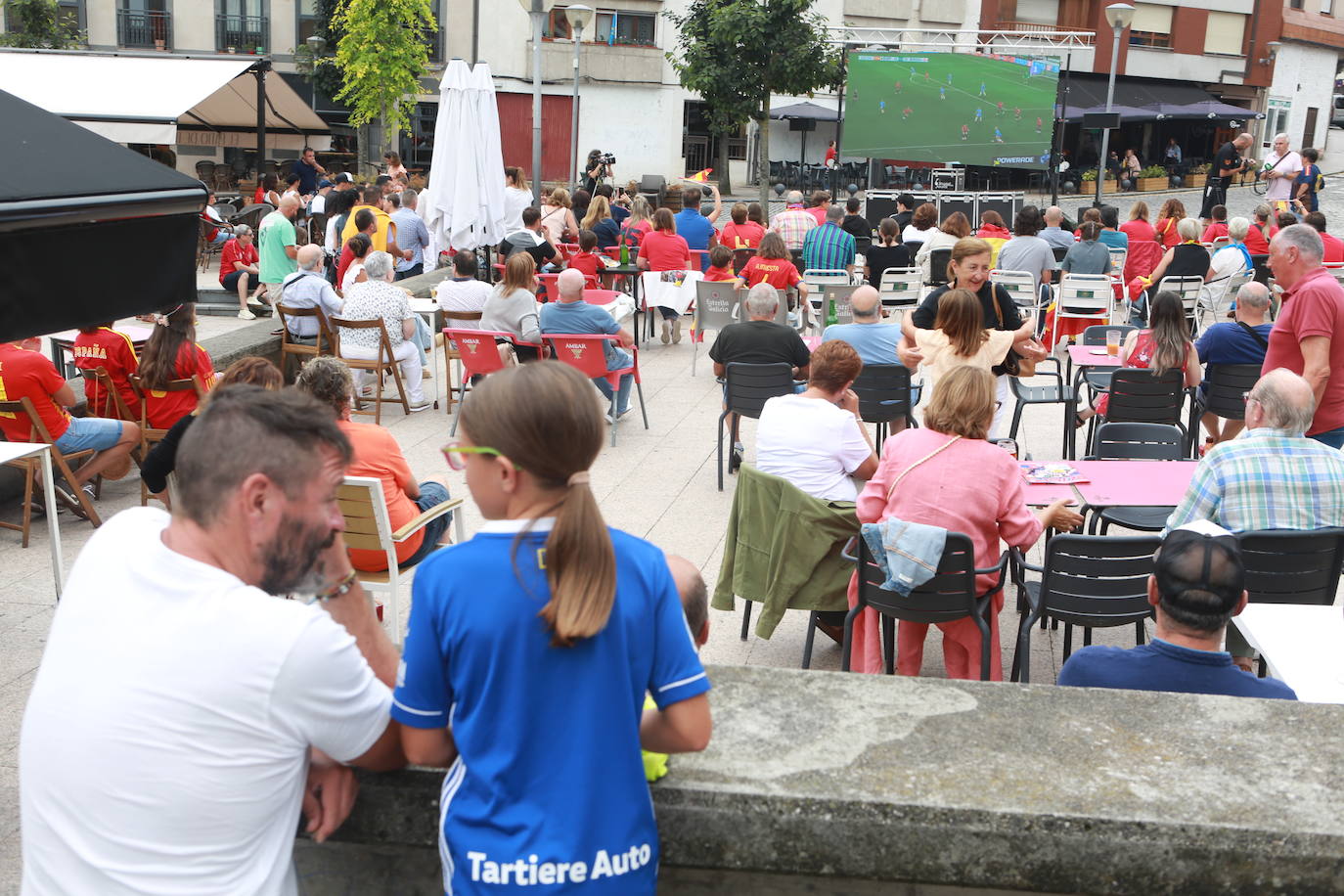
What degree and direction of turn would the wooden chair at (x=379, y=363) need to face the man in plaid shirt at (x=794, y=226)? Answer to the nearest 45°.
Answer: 0° — it already faces them

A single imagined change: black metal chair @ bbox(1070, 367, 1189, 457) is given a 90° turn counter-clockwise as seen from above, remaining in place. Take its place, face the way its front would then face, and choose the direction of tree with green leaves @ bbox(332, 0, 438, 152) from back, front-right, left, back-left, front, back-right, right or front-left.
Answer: front-right

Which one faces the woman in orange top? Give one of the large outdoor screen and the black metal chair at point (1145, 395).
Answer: the large outdoor screen

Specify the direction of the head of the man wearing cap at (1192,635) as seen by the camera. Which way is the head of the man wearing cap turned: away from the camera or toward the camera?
away from the camera

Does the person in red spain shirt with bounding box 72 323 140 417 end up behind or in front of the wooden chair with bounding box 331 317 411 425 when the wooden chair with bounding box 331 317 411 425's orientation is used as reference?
behind

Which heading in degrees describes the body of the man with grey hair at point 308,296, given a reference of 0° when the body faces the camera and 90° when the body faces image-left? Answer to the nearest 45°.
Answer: approximately 225°

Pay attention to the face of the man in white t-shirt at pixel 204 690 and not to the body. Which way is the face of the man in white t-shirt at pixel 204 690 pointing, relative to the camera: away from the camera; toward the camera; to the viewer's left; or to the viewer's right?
to the viewer's right

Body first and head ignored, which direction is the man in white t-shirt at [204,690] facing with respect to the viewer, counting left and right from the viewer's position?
facing away from the viewer and to the right of the viewer

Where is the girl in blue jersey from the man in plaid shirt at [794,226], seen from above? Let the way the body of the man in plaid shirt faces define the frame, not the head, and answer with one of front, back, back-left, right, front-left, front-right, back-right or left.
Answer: back

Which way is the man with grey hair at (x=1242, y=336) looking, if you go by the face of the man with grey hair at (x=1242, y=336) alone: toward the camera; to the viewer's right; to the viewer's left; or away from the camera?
away from the camera

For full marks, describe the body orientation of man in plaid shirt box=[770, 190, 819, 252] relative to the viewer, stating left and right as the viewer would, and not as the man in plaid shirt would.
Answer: facing away from the viewer

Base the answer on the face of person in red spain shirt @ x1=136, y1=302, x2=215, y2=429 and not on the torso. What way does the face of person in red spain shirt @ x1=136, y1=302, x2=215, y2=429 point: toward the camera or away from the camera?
away from the camera

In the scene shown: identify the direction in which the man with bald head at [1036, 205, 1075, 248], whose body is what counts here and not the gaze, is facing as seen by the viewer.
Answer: away from the camera

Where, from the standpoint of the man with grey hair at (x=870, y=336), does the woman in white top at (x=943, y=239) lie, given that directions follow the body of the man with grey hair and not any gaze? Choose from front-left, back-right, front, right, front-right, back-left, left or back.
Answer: front

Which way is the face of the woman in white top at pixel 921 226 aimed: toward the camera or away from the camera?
away from the camera

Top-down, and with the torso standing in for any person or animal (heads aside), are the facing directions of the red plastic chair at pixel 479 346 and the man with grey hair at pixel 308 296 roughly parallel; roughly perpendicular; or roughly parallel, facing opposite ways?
roughly parallel
